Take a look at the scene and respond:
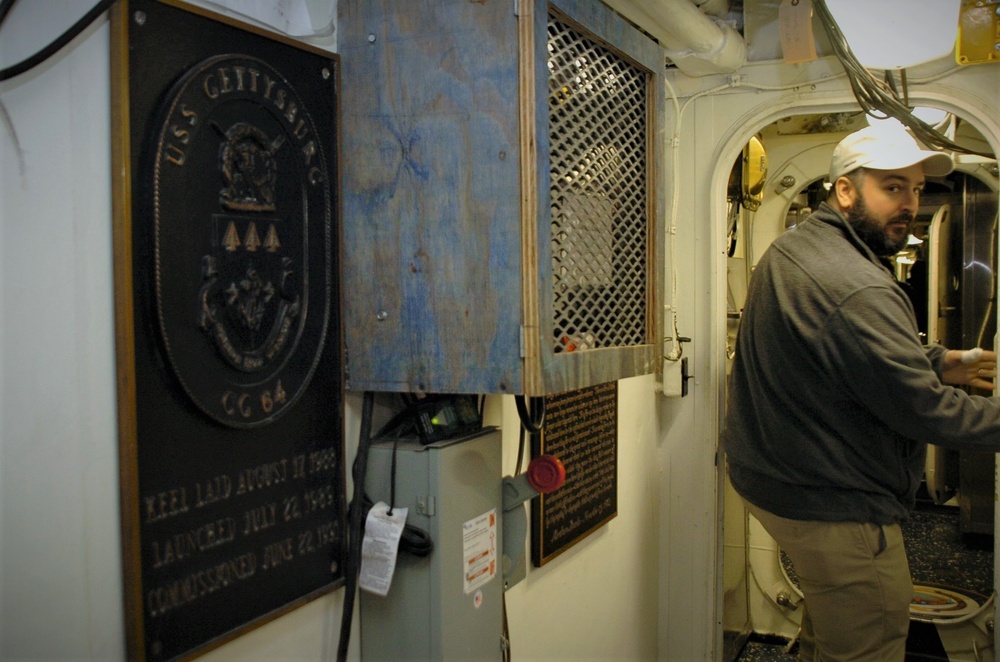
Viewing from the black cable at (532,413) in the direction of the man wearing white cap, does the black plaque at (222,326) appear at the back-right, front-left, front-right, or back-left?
back-right

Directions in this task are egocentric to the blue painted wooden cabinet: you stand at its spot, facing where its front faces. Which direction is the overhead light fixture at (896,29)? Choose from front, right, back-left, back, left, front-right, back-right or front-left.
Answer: left

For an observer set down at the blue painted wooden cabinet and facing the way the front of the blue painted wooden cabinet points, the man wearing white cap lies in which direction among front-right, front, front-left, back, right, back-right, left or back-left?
left

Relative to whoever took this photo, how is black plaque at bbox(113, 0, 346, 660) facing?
facing the viewer and to the right of the viewer

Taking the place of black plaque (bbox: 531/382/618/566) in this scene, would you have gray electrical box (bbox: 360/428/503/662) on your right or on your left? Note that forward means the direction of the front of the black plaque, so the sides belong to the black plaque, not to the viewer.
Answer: on your right

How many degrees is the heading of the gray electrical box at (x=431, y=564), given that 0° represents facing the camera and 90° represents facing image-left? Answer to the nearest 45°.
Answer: approximately 315°

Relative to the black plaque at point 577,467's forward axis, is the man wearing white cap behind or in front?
in front
